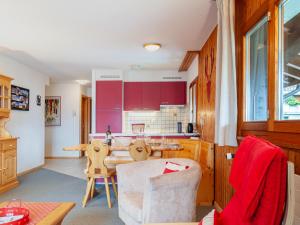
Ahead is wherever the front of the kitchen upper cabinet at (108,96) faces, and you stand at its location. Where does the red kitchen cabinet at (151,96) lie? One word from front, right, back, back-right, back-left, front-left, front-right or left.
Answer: left

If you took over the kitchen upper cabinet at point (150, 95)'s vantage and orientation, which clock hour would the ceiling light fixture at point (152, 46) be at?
The ceiling light fixture is roughly at 12 o'clock from the kitchen upper cabinet.

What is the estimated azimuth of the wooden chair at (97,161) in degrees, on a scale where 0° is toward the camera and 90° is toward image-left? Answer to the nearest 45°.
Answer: approximately 225°

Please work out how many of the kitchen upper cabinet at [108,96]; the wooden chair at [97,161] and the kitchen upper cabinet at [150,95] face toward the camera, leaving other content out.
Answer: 2

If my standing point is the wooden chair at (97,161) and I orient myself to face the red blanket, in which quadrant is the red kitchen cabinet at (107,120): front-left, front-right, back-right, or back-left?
back-left

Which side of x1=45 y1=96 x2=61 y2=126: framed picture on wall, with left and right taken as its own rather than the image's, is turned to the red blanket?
front

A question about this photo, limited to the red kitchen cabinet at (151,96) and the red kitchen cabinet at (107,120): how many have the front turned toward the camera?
2

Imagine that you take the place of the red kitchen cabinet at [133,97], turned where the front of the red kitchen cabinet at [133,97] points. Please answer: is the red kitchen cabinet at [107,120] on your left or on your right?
on your right
